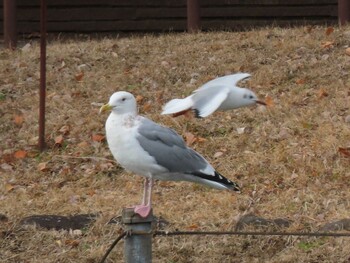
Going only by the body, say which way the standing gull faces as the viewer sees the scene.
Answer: to the viewer's left

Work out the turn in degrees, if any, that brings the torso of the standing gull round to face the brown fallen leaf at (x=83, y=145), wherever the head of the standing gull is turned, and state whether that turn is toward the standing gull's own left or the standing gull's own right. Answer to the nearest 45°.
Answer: approximately 90° to the standing gull's own right

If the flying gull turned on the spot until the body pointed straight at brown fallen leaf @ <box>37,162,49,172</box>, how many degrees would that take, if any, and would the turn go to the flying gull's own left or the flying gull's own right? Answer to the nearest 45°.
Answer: approximately 135° to the flying gull's own left

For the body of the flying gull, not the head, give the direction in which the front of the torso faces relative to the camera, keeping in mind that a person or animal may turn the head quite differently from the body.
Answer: to the viewer's right

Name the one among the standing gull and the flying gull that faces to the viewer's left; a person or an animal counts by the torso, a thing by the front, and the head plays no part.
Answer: the standing gull

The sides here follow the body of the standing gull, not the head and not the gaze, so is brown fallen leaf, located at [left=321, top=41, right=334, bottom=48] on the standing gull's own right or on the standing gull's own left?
on the standing gull's own right

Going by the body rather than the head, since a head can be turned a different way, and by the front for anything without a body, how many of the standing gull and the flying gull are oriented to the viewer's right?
1

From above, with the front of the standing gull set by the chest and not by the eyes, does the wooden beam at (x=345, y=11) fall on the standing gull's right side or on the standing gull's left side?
on the standing gull's right side

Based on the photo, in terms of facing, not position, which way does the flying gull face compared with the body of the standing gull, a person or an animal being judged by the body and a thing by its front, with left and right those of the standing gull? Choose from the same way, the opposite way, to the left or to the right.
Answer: the opposite way
